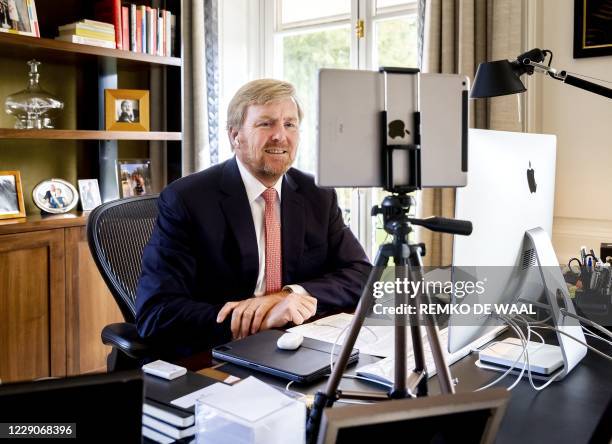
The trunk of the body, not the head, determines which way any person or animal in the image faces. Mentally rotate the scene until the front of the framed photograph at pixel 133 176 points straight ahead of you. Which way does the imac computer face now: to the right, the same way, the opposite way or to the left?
the opposite way

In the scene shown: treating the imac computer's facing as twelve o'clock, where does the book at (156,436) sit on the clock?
The book is roughly at 9 o'clock from the imac computer.

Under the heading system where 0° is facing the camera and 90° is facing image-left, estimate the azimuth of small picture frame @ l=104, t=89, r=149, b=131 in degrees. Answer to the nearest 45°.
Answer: approximately 0°
